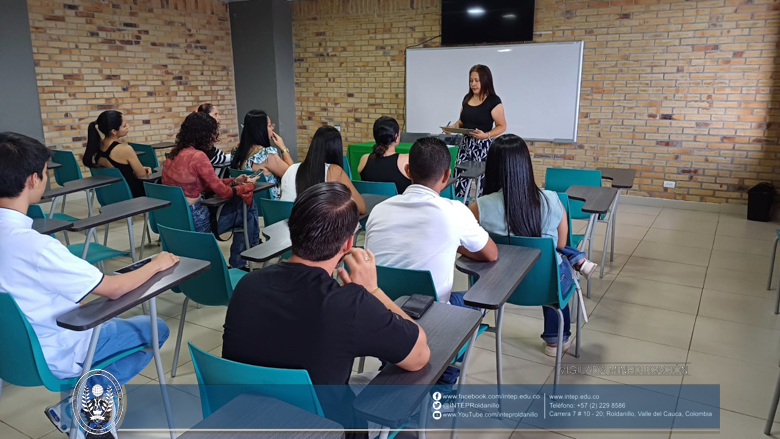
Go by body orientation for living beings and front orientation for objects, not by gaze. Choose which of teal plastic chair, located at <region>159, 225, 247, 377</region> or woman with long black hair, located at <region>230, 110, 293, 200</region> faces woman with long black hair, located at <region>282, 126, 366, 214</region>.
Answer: the teal plastic chair

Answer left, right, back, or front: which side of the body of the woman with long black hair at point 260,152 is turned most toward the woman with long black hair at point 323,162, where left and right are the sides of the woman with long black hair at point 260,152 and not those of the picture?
right

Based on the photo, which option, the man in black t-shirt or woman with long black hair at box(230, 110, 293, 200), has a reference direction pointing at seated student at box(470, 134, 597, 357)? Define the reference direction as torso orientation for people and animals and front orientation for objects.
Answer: the man in black t-shirt

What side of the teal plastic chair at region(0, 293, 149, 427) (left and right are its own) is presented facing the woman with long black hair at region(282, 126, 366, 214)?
front

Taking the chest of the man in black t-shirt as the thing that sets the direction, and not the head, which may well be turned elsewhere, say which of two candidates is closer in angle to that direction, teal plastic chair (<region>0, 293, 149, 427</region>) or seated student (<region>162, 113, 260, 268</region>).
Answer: the seated student

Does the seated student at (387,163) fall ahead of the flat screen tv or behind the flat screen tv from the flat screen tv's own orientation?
ahead

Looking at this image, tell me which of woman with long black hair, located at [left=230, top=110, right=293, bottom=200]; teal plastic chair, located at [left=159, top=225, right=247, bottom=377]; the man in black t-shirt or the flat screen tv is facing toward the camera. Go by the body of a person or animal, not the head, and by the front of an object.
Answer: the flat screen tv

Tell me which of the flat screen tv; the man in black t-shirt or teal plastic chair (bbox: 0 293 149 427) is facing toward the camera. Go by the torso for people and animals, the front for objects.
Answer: the flat screen tv

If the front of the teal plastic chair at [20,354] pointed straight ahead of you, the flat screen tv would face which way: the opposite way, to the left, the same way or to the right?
the opposite way

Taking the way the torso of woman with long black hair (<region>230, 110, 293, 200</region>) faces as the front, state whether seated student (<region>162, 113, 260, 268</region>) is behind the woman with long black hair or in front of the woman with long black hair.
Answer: behind

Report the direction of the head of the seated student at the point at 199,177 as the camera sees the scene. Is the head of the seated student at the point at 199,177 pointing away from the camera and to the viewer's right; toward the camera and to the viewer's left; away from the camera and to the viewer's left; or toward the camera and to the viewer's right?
away from the camera and to the viewer's right

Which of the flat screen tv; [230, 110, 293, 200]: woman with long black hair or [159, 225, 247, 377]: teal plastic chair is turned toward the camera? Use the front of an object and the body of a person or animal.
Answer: the flat screen tv

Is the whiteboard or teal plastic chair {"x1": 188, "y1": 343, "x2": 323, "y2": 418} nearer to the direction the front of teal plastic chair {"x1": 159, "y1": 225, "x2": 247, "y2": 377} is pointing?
the whiteboard

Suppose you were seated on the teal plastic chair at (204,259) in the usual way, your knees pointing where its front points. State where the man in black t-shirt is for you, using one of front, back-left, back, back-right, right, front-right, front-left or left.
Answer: back-right

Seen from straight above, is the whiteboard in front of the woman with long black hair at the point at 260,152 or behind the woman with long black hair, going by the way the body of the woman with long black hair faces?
in front

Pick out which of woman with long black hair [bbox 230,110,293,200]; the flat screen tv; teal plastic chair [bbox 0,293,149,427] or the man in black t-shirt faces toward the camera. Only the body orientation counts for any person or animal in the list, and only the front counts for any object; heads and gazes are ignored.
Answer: the flat screen tv

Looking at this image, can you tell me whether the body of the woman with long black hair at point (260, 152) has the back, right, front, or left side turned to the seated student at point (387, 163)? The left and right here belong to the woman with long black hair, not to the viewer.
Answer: right

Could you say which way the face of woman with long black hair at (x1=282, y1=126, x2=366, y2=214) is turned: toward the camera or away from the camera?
away from the camera

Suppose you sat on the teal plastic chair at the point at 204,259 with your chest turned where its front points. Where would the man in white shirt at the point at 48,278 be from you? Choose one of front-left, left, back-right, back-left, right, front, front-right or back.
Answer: back

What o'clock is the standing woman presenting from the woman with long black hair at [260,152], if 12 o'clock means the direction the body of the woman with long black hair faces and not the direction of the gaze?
The standing woman presenting is roughly at 1 o'clock from the woman with long black hair.

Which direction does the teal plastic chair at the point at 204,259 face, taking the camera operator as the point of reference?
facing away from the viewer and to the right of the viewer

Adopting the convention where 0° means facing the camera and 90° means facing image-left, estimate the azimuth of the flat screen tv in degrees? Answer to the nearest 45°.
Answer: approximately 0°

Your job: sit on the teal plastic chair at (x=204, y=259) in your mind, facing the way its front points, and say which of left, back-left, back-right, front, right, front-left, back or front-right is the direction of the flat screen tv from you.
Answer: front
